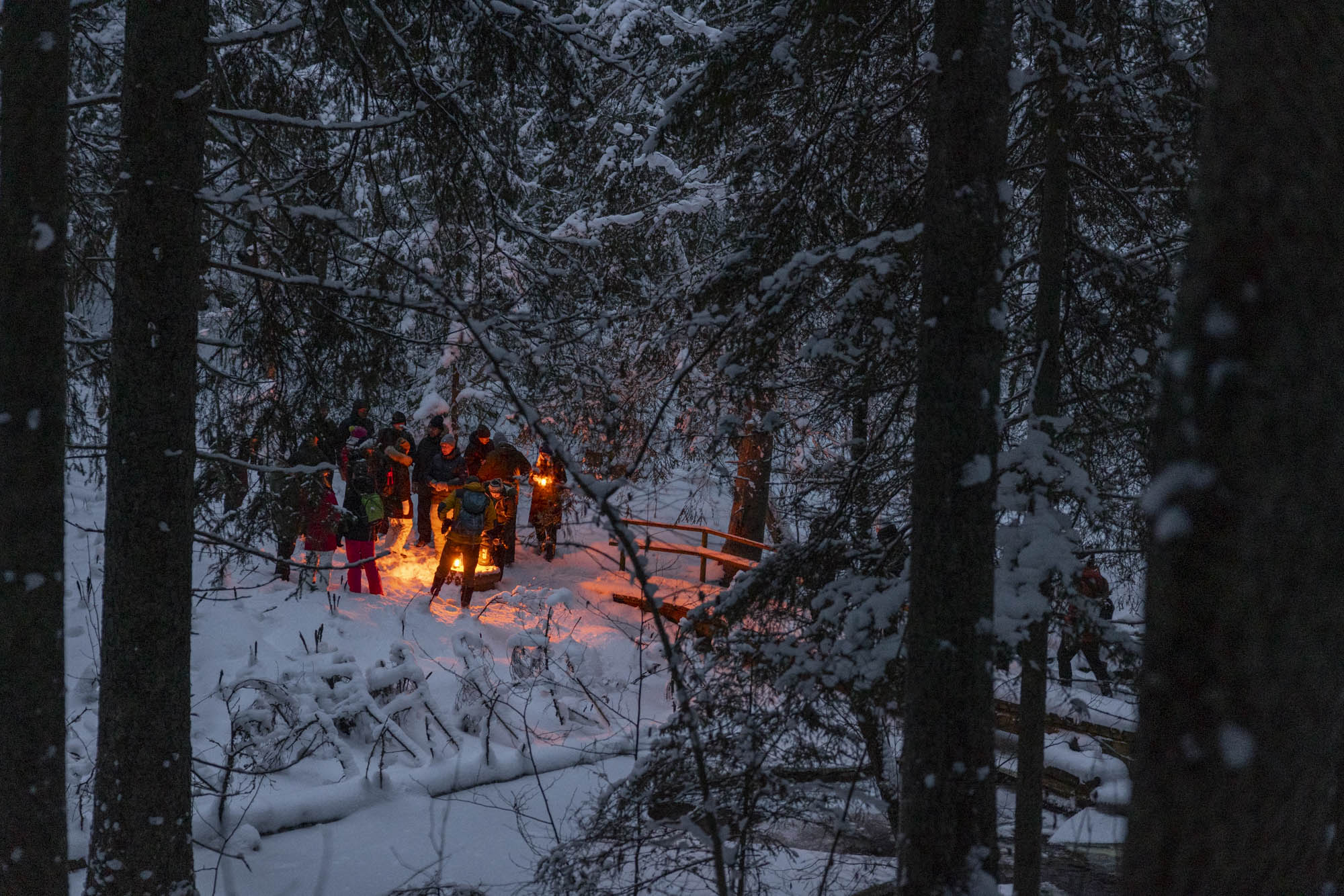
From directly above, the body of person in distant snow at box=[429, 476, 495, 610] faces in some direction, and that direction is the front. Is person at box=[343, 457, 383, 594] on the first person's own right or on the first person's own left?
on the first person's own left

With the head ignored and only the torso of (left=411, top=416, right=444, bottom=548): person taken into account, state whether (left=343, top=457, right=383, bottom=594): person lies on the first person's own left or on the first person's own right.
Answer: on the first person's own right

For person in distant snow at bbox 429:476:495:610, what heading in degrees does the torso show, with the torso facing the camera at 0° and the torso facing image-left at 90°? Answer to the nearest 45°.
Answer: approximately 180°

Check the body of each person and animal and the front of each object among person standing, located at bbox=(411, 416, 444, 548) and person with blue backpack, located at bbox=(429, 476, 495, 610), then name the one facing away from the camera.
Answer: the person with blue backpack

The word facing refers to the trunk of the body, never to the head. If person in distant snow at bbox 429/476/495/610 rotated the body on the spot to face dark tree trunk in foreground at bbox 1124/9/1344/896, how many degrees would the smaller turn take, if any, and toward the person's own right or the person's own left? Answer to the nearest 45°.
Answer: approximately 180°

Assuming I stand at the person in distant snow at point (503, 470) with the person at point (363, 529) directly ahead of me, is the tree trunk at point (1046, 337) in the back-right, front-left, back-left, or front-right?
back-left
